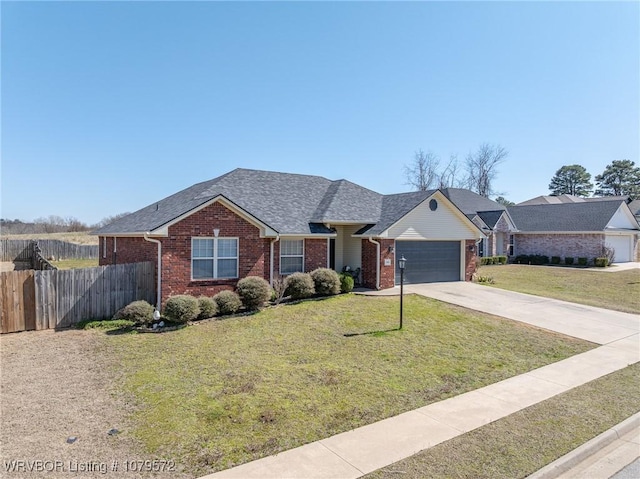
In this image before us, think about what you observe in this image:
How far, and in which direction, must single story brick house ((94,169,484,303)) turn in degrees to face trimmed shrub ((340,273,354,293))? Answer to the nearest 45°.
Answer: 0° — it already faces it

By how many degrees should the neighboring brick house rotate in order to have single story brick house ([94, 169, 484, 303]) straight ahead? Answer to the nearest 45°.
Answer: approximately 90° to its right

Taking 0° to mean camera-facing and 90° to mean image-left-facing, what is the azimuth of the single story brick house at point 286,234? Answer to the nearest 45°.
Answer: approximately 315°

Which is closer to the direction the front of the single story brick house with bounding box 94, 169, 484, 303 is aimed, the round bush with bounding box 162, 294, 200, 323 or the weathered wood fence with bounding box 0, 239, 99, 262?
the round bush

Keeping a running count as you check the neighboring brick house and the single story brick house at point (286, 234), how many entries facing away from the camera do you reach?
0

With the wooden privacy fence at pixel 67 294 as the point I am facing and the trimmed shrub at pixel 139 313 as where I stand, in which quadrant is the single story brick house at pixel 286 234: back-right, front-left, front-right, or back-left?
back-right

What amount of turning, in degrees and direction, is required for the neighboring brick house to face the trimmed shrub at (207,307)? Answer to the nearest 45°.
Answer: approximately 45° to its right

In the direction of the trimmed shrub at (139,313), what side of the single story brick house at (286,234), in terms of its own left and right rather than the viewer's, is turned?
right

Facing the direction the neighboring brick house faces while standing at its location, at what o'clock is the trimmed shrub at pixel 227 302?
The trimmed shrub is roughly at 2 o'clock from the neighboring brick house.

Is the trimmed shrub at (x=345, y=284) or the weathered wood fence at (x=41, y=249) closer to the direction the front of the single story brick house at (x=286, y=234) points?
the trimmed shrub

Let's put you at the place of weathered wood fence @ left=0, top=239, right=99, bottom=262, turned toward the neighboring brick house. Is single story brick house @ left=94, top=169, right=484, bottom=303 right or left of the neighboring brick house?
right

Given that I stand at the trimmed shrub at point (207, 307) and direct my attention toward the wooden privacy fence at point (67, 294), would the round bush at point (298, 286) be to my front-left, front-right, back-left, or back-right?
back-right

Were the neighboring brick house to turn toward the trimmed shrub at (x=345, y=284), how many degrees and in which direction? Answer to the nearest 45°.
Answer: approximately 45° to its right

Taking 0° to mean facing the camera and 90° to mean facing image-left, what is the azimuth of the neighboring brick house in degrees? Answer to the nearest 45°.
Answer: approximately 315°

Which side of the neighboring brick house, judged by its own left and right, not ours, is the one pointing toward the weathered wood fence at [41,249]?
right

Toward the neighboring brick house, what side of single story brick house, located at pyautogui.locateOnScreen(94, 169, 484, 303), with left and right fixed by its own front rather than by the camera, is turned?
left

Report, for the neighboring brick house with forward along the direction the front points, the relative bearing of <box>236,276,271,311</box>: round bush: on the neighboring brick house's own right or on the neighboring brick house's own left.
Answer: on the neighboring brick house's own right
